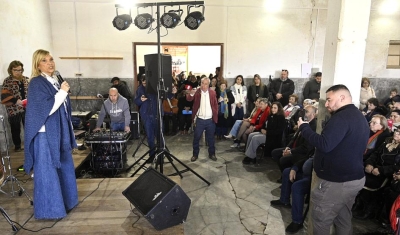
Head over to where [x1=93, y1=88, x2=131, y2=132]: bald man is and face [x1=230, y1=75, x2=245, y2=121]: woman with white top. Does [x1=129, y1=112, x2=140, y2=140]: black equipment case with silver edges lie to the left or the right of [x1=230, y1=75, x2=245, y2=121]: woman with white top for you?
left

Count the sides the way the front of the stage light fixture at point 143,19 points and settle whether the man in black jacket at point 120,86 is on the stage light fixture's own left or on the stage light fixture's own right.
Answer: on the stage light fixture's own right

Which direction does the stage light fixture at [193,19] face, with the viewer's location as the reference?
facing the viewer and to the left of the viewer

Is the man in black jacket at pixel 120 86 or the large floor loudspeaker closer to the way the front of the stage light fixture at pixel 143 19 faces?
the large floor loudspeaker

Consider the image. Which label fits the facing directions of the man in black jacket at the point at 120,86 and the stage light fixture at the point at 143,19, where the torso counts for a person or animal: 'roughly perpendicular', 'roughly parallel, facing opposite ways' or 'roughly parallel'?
roughly parallel

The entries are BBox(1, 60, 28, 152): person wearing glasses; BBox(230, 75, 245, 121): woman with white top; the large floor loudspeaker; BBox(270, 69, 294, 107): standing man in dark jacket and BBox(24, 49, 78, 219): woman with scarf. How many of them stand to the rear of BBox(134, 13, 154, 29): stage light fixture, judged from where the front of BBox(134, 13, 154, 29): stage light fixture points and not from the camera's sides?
2

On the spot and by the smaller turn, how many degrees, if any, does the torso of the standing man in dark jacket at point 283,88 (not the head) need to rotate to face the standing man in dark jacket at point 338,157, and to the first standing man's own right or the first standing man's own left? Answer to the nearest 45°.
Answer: approximately 45° to the first standing man's own left

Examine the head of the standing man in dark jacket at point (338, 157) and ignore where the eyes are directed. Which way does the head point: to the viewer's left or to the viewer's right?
to the viewer's left

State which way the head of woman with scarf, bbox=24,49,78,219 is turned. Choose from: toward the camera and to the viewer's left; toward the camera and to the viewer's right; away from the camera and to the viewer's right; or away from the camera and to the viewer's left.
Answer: toward the camera and to the viewer's right

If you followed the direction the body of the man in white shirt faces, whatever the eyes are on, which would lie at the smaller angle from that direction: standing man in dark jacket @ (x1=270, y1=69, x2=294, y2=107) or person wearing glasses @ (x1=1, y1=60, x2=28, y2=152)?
the person wearing glasses

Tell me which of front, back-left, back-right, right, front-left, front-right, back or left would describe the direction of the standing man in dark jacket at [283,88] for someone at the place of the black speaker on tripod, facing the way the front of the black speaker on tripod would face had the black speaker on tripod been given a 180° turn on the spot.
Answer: right

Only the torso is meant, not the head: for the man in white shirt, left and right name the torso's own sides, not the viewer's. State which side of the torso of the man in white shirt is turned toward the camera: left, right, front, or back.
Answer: front

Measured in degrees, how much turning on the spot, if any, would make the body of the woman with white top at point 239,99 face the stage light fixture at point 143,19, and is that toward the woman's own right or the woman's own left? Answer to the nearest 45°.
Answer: approximately 45° to the woman's own right

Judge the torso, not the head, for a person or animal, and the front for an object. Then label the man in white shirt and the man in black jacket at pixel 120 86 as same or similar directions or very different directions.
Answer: same or similar directions

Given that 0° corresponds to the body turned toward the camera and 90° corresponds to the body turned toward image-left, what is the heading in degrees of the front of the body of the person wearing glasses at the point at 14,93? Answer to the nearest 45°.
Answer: approximately 315°
